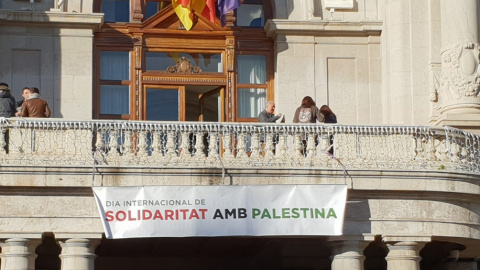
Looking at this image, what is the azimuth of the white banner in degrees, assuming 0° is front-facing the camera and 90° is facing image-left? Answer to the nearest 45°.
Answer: approximately 0°

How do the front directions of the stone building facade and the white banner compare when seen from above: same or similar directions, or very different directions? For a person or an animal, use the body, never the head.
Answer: same or similar directions

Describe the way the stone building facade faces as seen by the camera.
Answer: facing the viewer

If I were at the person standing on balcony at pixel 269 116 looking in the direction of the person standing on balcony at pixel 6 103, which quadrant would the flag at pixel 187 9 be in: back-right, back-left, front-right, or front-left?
front-right

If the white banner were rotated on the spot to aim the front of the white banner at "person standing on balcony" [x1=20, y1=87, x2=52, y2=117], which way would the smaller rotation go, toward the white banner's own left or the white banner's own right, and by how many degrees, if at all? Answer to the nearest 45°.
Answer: approximately 90° to the white banner's own right
